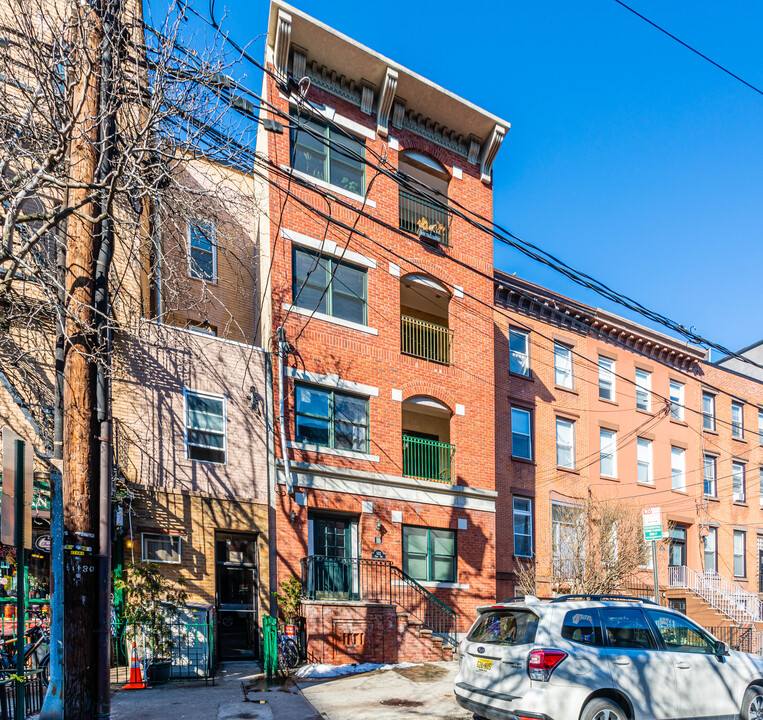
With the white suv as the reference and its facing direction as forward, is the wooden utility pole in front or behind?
behind

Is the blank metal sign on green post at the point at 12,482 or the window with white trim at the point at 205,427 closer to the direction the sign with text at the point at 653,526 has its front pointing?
the blank metal sign on green post

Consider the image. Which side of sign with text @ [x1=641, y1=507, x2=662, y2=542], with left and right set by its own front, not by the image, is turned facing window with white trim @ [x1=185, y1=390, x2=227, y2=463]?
right

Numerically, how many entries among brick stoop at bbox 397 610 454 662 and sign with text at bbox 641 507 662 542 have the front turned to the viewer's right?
1

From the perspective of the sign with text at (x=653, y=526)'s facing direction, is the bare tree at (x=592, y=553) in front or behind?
behind

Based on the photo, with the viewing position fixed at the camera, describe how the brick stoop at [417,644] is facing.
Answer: facing to the right of the viewer

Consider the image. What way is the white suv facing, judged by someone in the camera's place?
facing away from the viewer and to the right of the viewer

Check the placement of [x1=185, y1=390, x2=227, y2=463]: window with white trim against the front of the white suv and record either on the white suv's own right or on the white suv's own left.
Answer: on the white suv's own left

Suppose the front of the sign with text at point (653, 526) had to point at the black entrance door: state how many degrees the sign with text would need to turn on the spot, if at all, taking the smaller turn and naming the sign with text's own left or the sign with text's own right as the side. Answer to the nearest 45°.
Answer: approximately 90° to the sign with text's own right
